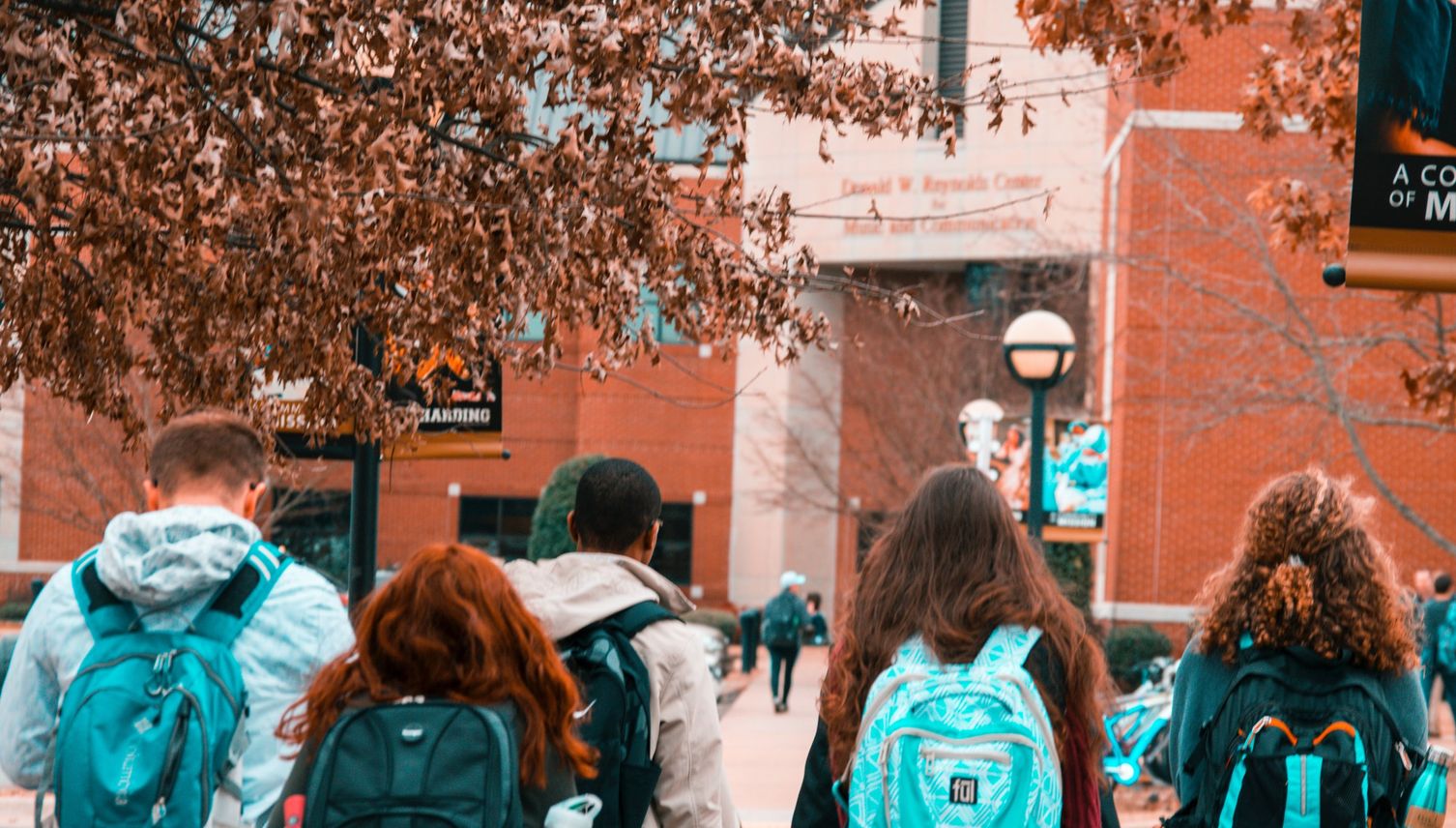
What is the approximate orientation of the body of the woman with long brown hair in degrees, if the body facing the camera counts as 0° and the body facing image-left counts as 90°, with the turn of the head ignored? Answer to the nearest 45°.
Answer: approximately 180°

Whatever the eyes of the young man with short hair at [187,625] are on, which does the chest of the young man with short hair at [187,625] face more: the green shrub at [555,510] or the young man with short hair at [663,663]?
the green shrub

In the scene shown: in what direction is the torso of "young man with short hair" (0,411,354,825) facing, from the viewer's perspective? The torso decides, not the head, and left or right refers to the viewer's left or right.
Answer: facing away from the viewer

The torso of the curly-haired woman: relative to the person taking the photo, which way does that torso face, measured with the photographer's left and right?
facing away from the viewer

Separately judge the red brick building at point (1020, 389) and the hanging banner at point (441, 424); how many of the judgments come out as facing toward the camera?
2

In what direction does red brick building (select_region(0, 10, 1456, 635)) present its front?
toward the camera

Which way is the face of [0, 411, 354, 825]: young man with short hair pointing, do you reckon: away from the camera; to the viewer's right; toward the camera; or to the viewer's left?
away from the camera

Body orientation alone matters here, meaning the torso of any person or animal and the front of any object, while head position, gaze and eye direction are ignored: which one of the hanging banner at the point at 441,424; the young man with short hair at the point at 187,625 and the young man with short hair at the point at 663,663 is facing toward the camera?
the hanging banner

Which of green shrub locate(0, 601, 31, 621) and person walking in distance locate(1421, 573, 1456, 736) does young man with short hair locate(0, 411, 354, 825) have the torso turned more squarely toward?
the green shrub

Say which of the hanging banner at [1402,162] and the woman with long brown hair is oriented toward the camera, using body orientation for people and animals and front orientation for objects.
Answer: the hanging banner

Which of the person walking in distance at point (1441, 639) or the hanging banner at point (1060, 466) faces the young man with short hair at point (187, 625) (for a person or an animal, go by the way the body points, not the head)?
the hanging banner

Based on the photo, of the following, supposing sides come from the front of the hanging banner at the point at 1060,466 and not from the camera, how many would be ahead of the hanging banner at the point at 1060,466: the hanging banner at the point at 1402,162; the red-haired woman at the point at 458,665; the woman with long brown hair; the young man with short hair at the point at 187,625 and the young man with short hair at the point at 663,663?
5

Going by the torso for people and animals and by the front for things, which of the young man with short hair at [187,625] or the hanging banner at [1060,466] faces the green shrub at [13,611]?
the young man with short hair

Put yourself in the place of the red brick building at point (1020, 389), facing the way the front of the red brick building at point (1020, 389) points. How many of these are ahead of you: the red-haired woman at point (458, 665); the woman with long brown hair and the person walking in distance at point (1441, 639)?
3

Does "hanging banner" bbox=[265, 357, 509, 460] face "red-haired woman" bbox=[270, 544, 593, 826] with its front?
yes

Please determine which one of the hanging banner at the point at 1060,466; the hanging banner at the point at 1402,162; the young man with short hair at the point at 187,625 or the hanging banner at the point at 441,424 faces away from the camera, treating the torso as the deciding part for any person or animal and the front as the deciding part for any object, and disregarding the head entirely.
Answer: the young man with short hair

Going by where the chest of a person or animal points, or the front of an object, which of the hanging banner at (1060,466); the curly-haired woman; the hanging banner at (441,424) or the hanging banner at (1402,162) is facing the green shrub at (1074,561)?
the curly-haired woman

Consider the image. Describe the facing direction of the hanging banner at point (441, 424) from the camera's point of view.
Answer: facing the viewer
